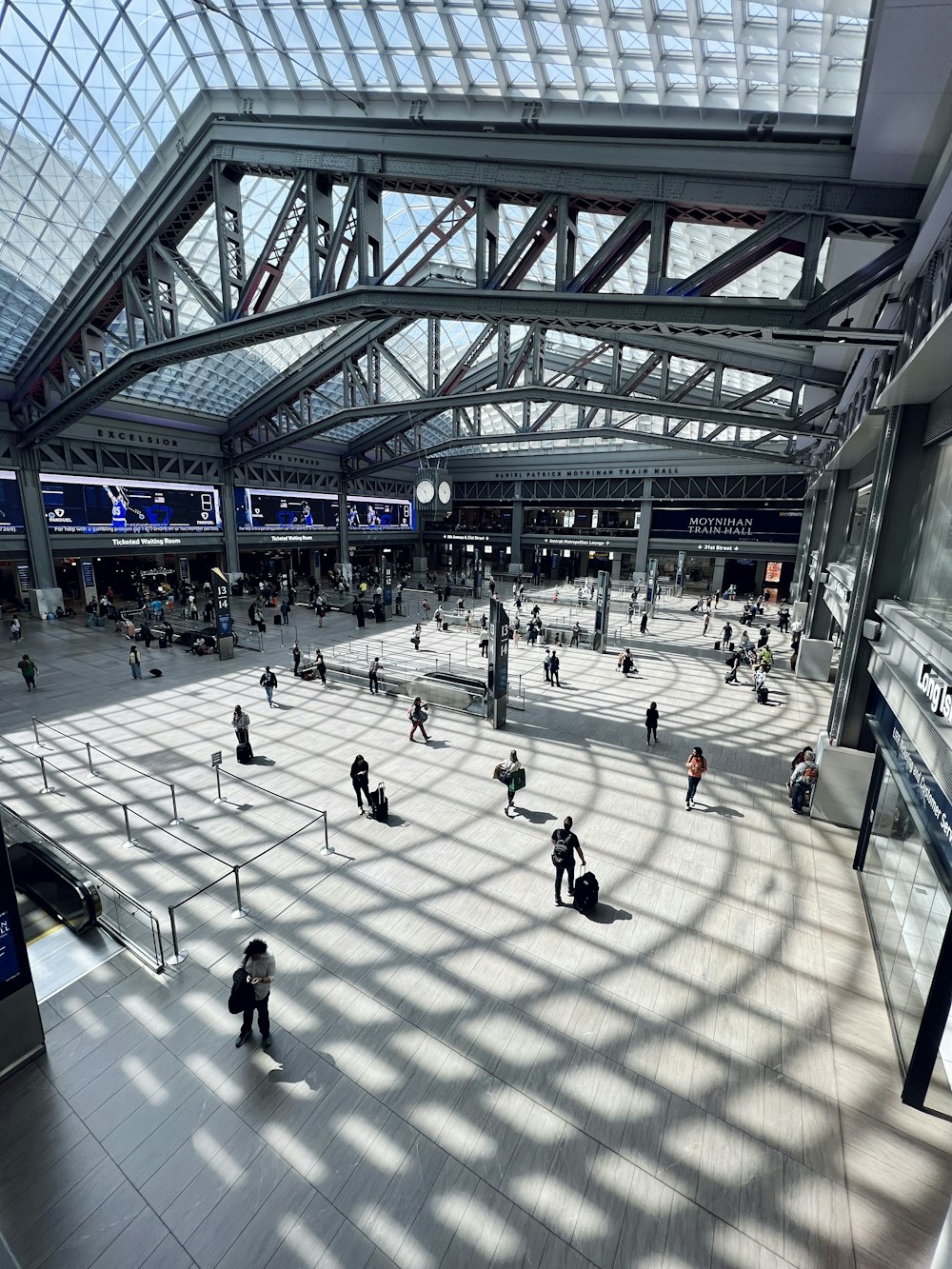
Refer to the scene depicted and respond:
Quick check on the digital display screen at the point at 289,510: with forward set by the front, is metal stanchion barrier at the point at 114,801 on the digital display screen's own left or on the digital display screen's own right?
on the digital display screen's own right

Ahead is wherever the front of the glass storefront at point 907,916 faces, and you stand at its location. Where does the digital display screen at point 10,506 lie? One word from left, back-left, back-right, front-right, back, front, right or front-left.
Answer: front-right

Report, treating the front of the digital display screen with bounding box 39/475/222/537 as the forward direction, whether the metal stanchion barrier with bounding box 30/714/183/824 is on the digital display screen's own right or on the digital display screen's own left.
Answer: on the digital display screen's own right

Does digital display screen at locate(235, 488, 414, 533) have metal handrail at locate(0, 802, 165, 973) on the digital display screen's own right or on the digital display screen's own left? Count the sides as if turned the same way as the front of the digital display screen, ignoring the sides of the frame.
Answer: on the digital display screen's own right

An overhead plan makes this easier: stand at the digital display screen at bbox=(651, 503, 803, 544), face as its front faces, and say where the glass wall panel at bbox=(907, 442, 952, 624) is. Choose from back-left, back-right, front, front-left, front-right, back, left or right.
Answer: front

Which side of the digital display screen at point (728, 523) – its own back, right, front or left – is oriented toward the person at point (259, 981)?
front

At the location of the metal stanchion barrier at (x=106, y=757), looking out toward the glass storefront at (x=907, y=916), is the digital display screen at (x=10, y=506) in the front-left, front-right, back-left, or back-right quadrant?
back-left

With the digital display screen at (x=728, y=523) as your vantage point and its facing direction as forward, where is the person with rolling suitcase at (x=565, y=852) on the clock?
The person with rolling suitcase is roughly at 12 o'clock from the digital display screen.

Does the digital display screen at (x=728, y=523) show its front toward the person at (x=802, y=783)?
yes

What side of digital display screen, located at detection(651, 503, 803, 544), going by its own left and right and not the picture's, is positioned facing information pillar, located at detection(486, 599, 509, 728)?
front

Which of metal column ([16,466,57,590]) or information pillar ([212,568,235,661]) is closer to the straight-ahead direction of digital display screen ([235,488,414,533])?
the information pillar

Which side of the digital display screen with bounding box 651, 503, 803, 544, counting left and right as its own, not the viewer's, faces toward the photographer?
front

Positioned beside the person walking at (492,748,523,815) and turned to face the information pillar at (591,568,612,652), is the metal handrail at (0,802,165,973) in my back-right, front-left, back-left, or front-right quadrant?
back-left

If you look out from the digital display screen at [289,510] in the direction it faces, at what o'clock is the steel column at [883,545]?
The steel column is roughly at 1 o'clock from the digital display screen.

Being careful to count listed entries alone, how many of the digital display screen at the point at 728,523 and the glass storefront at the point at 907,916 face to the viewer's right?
0

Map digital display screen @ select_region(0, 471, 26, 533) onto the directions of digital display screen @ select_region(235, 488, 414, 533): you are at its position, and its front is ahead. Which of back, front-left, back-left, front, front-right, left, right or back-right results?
right

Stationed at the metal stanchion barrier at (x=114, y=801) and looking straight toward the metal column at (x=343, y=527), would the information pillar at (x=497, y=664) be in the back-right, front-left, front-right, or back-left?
front-right
